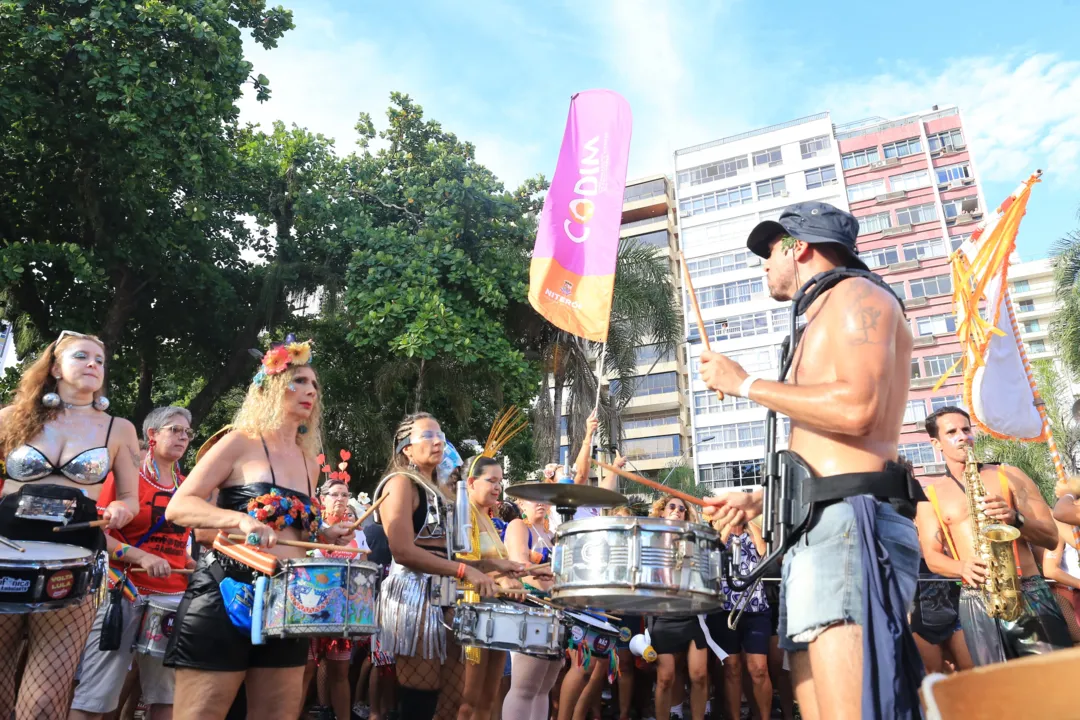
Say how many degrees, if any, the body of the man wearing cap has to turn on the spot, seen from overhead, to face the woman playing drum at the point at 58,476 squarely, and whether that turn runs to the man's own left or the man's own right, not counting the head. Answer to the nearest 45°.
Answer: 0° — they already face them

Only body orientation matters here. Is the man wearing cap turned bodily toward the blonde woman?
yes

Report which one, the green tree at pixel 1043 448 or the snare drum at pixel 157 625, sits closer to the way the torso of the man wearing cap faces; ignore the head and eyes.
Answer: the snare drum

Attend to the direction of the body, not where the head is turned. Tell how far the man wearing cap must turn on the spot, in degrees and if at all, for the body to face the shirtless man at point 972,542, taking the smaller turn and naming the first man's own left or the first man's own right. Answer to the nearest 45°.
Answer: approximately 90° to the first man's own right

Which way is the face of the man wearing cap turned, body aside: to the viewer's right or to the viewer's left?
to the viewer's left

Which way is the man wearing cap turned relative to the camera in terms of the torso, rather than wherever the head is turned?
to the viewer's left

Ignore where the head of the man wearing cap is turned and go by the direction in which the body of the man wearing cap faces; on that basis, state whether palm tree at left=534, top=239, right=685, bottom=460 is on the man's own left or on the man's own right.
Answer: on the man's own right
